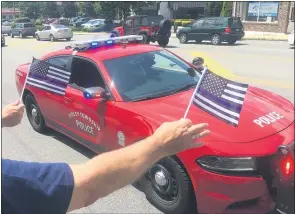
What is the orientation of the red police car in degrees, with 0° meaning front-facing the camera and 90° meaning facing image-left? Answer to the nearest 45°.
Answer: approximately 315°

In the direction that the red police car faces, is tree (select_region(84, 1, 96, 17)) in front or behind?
behind

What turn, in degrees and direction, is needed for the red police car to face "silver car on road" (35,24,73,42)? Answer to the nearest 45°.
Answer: approximately 135° to its left

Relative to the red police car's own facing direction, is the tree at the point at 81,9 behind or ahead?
behind
